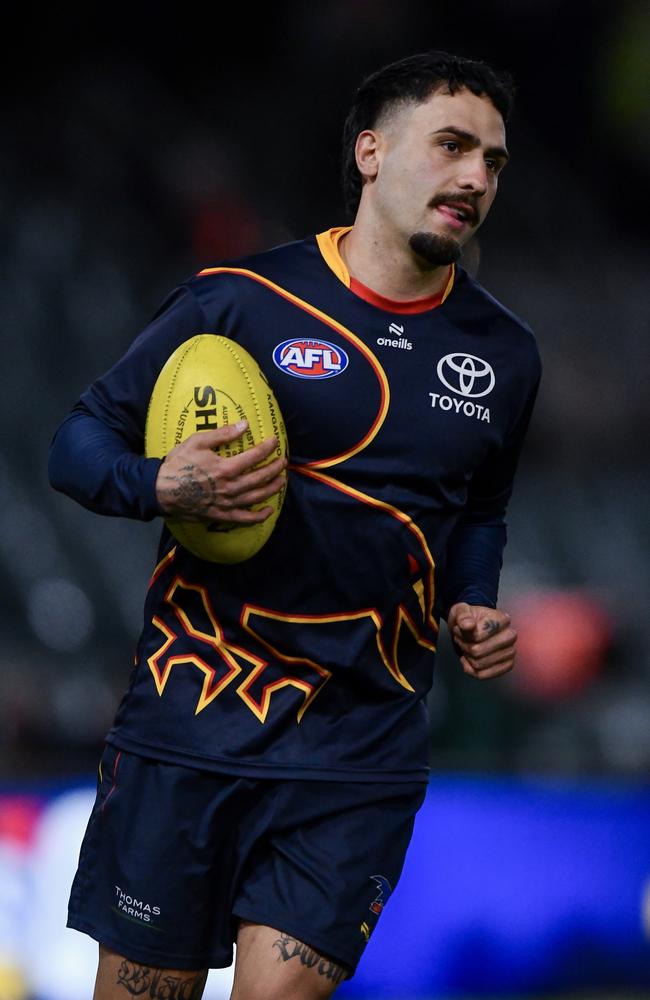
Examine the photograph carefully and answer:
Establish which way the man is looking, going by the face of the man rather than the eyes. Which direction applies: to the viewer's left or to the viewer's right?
to the viewer's right

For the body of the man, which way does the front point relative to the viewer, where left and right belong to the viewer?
facing the viewer and to the right of the viewer
